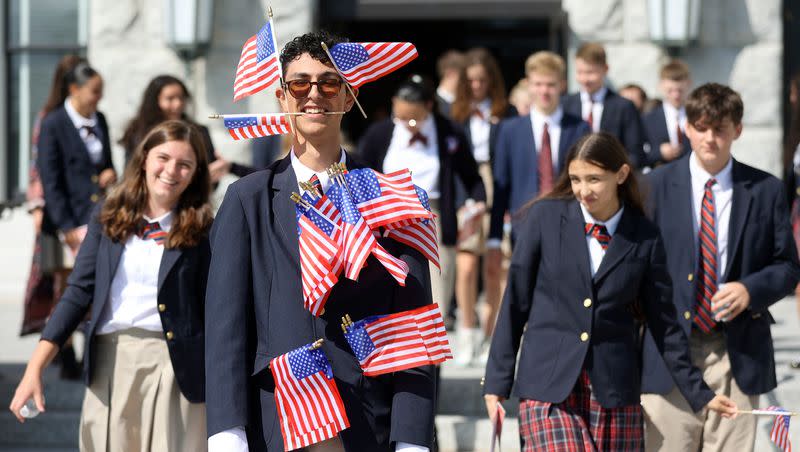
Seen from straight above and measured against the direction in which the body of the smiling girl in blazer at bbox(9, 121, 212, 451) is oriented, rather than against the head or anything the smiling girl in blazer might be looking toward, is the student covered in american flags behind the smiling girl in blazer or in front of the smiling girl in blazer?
in front

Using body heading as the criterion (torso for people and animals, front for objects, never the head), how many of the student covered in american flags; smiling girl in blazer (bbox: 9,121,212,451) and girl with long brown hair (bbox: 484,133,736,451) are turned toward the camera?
3

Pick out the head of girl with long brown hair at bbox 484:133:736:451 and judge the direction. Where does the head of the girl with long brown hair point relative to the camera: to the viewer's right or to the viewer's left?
to the viewer's left

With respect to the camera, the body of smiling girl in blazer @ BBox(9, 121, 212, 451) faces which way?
toward the camera

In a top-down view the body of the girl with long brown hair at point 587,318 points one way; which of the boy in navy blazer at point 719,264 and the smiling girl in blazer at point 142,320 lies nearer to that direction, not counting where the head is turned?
the smiling girl in blazer

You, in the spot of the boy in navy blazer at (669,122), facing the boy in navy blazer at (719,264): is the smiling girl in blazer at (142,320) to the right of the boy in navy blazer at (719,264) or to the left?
right

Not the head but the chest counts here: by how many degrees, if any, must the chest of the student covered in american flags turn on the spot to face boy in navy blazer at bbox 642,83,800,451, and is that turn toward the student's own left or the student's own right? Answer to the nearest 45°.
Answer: approximately 135° to the student's own left

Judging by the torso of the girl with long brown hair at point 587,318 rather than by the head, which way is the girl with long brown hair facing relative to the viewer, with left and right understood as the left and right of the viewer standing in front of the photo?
facing the viewer

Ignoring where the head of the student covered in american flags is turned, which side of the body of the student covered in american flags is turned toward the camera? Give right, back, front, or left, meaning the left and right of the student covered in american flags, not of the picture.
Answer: front
